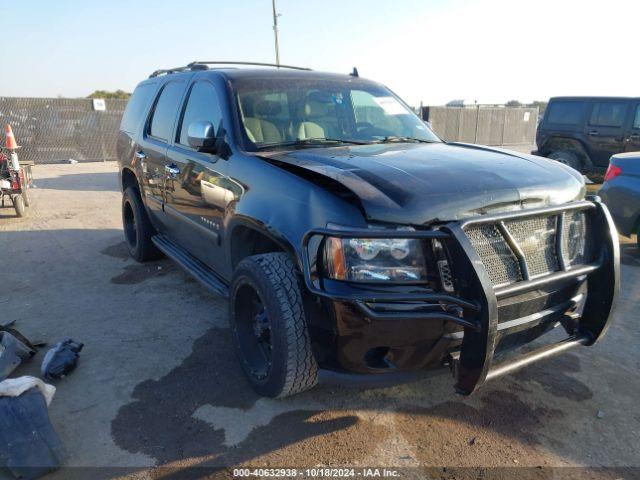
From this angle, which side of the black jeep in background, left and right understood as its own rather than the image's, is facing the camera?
right

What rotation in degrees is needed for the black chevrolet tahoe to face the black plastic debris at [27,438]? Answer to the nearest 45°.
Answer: approximately 135° to its right

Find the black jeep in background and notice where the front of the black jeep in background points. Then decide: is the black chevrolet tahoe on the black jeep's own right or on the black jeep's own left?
on the black jeep's own right

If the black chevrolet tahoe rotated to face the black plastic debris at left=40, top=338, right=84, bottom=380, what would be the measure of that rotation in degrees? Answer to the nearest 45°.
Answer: approximately 135° to its right

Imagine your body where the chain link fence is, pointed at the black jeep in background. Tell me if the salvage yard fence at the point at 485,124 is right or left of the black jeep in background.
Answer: left

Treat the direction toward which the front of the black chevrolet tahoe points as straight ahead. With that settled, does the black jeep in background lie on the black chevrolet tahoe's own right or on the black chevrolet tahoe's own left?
on the black chevrolet tahoe's own left

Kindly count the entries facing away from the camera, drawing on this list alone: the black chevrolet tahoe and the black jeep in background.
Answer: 0

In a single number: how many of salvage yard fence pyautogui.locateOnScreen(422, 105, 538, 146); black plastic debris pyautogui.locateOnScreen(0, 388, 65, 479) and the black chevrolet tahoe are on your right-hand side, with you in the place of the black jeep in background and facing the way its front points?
2

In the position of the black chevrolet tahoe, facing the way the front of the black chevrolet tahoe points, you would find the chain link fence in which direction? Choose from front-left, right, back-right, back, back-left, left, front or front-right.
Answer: back

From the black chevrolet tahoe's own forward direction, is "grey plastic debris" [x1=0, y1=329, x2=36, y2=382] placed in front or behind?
behind

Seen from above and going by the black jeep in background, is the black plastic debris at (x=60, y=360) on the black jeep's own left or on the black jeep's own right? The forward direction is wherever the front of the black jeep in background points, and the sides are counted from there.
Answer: on the black jeep's own right

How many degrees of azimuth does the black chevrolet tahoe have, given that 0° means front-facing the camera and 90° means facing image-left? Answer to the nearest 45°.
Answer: approximately 315°

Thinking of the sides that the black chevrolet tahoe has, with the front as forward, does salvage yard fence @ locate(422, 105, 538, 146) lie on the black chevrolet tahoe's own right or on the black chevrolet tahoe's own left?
on the black chevrolet tahoe's own left
